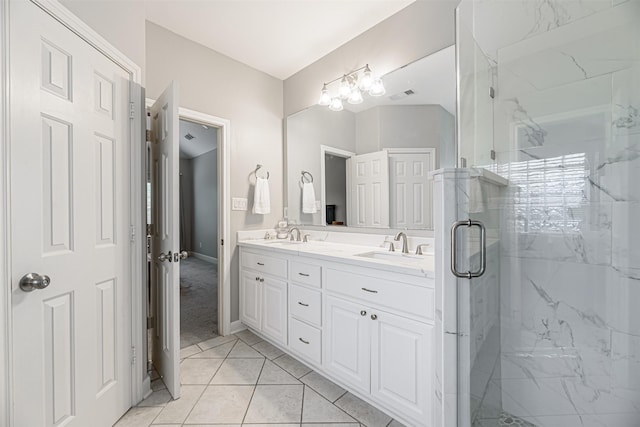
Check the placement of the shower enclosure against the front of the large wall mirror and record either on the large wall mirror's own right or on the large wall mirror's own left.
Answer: on the large wall mirror's own left

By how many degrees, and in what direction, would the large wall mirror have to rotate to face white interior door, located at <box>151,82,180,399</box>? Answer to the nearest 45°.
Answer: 0° — it already faces it

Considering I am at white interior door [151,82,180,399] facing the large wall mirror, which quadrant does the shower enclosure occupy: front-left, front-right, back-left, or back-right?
front-right

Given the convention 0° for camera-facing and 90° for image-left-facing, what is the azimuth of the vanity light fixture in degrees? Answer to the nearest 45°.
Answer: approximately 45°

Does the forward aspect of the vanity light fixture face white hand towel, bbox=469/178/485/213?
no

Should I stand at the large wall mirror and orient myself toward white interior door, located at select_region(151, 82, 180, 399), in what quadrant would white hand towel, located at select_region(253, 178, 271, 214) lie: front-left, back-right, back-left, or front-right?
front-right

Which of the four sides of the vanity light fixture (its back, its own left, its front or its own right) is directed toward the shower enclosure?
left

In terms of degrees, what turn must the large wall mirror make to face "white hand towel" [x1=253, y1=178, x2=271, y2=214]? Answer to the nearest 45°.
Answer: approximately 45° to its right

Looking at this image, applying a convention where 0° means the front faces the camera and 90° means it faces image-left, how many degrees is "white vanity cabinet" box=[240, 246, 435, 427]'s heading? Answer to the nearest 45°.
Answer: approximately 45°

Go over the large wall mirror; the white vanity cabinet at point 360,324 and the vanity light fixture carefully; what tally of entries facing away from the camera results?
0

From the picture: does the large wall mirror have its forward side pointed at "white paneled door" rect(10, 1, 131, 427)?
yes

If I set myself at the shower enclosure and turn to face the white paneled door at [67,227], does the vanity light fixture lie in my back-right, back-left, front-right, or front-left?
front-right

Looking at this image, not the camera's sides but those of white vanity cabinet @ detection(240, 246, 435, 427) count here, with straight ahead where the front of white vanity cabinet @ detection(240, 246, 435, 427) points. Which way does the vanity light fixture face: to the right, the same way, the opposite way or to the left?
the same way

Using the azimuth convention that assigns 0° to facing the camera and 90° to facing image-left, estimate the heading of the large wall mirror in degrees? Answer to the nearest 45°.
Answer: approximately 45°

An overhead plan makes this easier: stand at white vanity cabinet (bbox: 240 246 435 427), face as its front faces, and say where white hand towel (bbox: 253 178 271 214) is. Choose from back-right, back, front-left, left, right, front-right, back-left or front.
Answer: right

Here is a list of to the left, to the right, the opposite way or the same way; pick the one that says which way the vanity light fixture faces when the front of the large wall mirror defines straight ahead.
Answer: the same way

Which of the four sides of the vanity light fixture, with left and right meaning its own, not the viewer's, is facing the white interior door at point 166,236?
front

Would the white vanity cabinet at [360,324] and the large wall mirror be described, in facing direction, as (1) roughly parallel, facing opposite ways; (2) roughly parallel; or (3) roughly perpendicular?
roughly parallel

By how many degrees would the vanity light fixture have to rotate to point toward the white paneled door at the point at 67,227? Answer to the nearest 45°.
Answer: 0° — it already faces it
